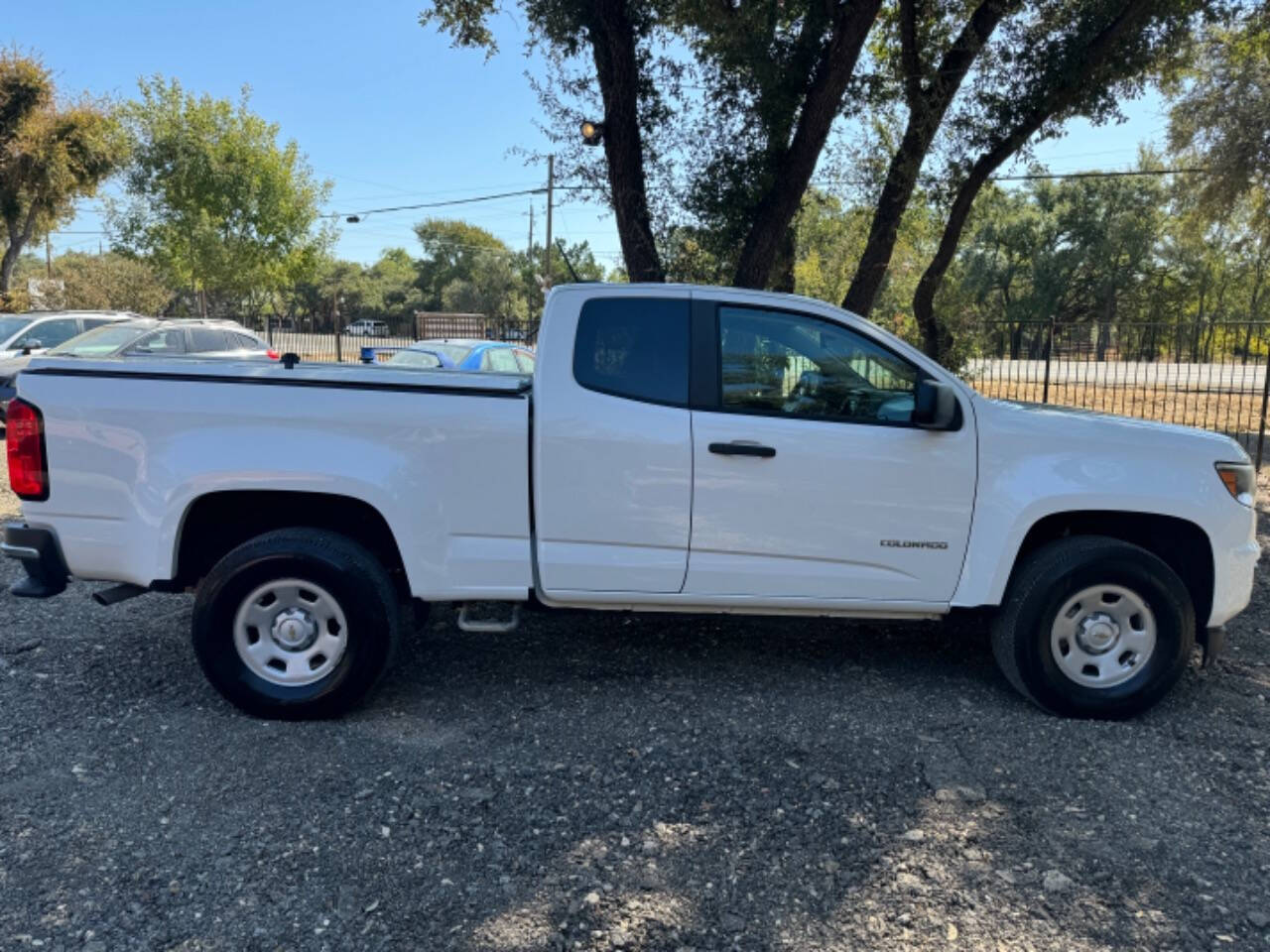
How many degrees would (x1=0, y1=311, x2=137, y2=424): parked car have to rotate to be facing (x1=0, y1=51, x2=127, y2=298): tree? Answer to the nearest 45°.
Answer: approximately 135° to its right

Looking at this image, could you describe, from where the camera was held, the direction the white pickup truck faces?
facing to the right of the viewer

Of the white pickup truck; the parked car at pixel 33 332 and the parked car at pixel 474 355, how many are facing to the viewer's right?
1

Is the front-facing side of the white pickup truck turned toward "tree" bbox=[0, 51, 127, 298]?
no

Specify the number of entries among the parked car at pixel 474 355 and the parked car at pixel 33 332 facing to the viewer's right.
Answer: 0

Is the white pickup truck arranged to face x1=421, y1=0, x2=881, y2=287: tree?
no

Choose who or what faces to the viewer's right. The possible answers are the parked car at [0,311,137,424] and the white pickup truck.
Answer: the white pickup truck

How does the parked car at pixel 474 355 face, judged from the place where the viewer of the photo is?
facing the viewer and to the left of the viewer

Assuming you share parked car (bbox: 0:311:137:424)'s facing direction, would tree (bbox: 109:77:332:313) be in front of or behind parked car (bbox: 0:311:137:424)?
behind

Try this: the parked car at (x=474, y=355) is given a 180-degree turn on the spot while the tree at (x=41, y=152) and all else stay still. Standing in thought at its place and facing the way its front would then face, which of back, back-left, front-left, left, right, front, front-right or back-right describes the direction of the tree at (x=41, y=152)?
left

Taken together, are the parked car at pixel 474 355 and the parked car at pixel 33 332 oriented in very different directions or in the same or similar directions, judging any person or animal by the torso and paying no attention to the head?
same or similar directions

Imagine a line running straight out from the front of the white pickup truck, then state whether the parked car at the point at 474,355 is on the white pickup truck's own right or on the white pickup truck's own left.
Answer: on the white pickup truck's own left

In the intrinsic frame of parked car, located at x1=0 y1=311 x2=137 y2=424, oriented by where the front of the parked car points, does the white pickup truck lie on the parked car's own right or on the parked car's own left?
on the parked car's own left

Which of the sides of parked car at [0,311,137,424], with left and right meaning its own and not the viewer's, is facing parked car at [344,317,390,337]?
back
